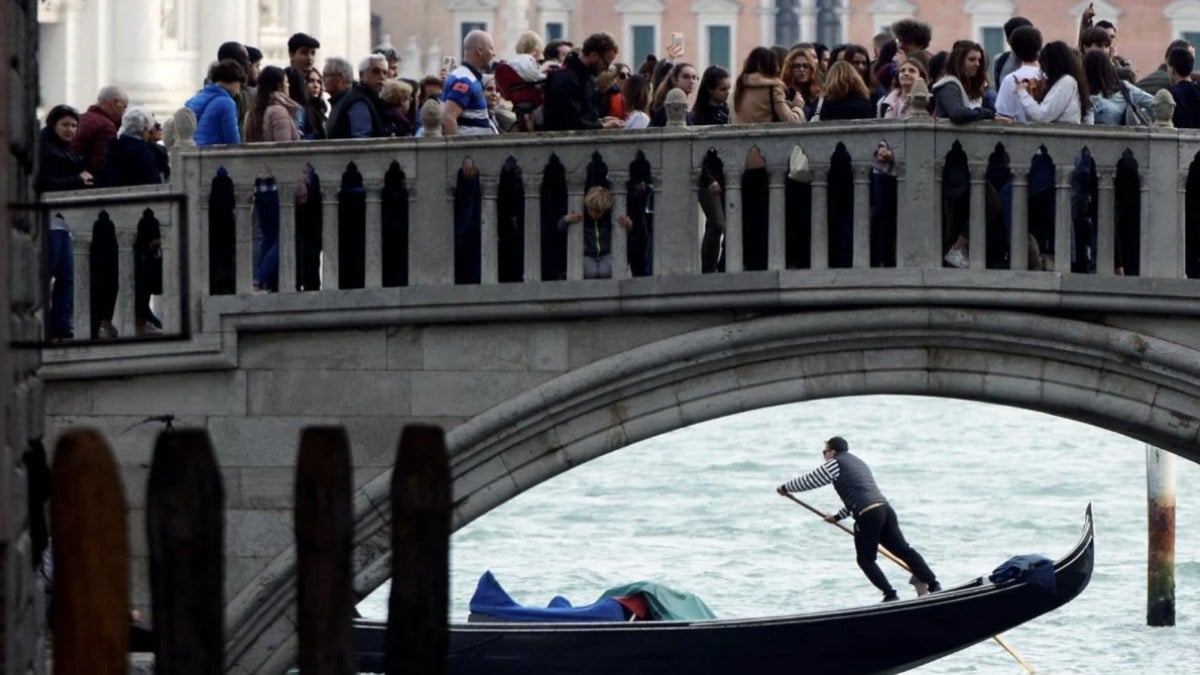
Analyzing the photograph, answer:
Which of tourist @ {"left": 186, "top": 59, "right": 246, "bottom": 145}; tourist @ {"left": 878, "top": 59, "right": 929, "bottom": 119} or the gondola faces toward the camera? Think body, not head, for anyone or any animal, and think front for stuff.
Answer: tourist @ {"left": 878, "top": 59, "right": 929, "bottom": 119}

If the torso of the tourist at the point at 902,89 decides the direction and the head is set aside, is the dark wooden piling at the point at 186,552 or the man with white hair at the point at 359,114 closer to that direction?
the dark wooden piling

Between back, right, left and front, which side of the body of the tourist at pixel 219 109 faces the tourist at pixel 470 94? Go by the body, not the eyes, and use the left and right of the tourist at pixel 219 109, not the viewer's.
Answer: front

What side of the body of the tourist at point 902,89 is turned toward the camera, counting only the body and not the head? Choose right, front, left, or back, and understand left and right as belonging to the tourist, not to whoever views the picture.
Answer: front

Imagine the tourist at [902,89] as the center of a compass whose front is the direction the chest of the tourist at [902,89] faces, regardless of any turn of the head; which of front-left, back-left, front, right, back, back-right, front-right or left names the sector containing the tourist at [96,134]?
right

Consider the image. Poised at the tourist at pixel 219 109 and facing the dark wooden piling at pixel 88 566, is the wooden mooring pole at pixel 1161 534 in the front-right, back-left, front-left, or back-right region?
back-left
